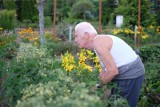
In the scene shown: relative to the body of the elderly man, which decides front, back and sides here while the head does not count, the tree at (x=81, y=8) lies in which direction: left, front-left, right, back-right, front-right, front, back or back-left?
right

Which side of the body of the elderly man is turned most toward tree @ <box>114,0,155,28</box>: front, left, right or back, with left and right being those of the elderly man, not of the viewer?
right

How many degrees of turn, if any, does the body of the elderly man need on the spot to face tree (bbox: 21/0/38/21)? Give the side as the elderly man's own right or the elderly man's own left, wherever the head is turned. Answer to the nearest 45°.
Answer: approximately 90° to the elderly man's own right

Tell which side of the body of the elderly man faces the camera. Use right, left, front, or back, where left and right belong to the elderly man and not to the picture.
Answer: left

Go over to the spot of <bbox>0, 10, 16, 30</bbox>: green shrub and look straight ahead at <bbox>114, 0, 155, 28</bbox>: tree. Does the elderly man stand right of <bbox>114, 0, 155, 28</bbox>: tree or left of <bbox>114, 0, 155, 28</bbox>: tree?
right

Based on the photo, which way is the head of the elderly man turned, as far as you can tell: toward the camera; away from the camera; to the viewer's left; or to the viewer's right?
to the viewer's left
